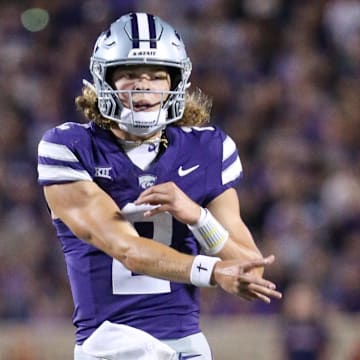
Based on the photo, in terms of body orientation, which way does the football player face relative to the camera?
toward the camera
